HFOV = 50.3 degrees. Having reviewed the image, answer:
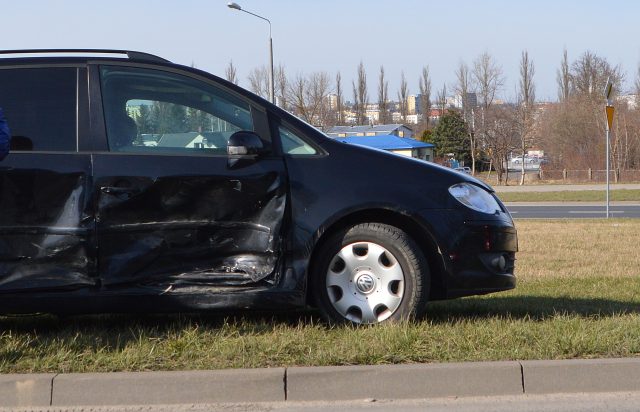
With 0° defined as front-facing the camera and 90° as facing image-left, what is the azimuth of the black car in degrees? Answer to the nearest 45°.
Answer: approximately 270°
